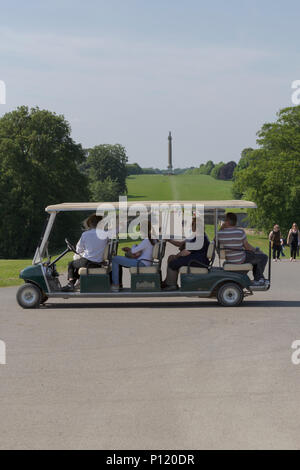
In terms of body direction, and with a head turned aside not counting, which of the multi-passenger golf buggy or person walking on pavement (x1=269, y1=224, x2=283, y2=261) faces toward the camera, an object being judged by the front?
the person walking on pavement

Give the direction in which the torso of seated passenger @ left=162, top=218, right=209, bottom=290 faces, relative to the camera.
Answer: to the viewer's left

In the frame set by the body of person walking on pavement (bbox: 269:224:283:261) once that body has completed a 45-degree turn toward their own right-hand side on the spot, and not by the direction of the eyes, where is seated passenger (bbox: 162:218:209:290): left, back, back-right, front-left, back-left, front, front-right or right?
front-left

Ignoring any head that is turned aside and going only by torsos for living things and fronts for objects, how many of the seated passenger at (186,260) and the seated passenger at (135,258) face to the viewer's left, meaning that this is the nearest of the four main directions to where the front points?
2

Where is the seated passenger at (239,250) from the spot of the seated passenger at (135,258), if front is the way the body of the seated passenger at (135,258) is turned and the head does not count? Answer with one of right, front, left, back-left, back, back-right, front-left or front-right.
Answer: back

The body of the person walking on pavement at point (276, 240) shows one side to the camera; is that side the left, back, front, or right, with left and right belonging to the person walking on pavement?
front

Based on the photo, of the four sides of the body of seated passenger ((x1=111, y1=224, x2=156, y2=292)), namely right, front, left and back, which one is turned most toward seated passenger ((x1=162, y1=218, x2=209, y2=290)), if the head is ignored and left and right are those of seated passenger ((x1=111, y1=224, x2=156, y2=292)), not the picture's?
back

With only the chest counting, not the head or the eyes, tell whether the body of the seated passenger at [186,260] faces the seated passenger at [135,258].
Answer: yes

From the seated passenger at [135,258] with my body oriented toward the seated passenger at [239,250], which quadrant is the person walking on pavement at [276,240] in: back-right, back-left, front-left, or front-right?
front-left

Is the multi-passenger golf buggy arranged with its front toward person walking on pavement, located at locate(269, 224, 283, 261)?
no

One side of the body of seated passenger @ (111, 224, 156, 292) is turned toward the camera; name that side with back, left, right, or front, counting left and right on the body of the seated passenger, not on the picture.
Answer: left

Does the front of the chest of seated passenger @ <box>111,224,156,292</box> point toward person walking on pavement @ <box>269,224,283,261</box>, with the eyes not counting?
no

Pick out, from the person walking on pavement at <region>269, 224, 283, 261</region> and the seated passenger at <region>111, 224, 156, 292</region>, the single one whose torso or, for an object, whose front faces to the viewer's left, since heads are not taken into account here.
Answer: the seated passenger

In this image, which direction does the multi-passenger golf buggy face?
to the viewer's left
